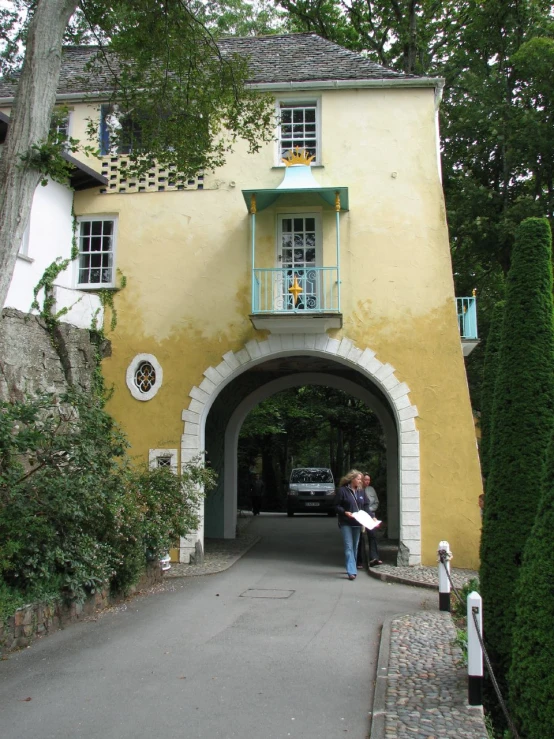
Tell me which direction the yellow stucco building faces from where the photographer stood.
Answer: facing the viewer

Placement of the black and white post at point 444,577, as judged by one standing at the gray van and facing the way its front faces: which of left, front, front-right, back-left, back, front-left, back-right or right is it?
front

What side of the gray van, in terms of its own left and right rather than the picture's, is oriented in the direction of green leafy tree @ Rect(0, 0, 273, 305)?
front

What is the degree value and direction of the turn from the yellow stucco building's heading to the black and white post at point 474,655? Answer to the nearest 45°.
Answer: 0° — it already faces it

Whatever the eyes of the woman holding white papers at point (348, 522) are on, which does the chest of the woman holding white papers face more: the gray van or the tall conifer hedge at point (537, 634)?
the tall conifer hedge

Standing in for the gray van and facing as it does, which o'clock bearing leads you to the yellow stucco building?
The yellow stucco building is roughly at 12 o'clock from the gray van.

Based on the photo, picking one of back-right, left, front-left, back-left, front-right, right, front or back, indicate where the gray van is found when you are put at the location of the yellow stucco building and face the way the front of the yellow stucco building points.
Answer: back

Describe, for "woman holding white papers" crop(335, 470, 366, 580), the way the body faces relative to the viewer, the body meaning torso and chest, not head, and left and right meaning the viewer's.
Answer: facing the viewer and to the right of the viewer

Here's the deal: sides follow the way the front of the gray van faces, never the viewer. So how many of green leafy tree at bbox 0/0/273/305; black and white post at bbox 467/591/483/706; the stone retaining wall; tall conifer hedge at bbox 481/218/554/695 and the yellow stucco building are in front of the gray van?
5

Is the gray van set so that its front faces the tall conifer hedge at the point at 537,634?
yes

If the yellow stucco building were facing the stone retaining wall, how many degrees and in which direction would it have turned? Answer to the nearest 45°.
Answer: approximately 45° to its right

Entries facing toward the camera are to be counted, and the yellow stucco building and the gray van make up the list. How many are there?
2

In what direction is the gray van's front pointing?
toward the camera

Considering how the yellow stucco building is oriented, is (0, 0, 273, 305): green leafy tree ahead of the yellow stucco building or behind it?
ahead
